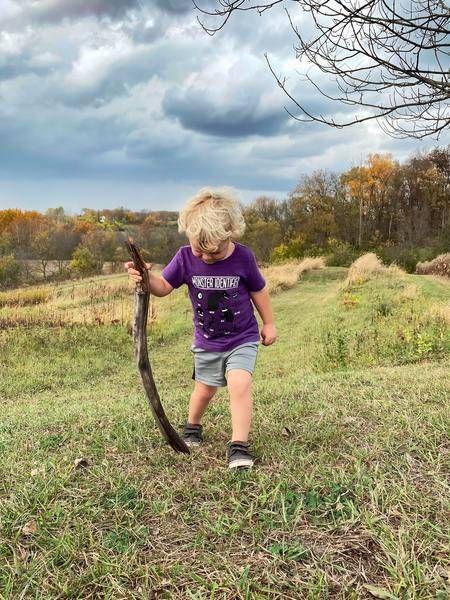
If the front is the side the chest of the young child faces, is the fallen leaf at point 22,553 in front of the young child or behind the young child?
in front

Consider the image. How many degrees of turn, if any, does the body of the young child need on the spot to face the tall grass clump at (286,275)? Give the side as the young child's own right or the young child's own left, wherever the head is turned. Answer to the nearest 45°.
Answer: approximately 180°

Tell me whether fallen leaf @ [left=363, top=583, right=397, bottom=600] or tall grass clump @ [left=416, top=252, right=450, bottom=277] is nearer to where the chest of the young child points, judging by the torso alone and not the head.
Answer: the fallen leaf

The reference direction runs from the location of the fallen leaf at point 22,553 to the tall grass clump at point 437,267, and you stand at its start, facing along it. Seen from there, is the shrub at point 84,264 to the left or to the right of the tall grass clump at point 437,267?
left

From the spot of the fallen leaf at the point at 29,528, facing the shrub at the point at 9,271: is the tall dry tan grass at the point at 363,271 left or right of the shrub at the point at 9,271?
right

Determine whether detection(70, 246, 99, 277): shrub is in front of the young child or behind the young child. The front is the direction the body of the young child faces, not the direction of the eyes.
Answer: behind

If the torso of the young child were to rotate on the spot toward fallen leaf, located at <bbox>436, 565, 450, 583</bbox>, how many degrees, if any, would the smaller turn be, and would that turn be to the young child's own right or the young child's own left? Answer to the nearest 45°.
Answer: approximately 45° to the young child's own left

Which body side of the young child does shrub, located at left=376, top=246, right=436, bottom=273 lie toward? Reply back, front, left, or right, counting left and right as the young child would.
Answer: back

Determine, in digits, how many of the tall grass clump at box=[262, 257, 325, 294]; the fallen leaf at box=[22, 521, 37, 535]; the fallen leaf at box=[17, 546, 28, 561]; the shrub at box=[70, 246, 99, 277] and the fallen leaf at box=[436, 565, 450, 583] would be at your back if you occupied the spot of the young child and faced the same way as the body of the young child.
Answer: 2

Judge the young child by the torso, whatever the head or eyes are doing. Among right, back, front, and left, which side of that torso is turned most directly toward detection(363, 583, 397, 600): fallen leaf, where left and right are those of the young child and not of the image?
front

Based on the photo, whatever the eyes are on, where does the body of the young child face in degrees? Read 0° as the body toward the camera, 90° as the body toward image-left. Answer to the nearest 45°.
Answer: approximately 0°

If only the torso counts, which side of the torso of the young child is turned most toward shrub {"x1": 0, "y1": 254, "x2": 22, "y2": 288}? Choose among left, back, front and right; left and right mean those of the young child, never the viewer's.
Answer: back

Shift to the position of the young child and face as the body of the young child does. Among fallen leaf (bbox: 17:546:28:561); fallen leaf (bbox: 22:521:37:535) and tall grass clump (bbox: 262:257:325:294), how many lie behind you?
1
